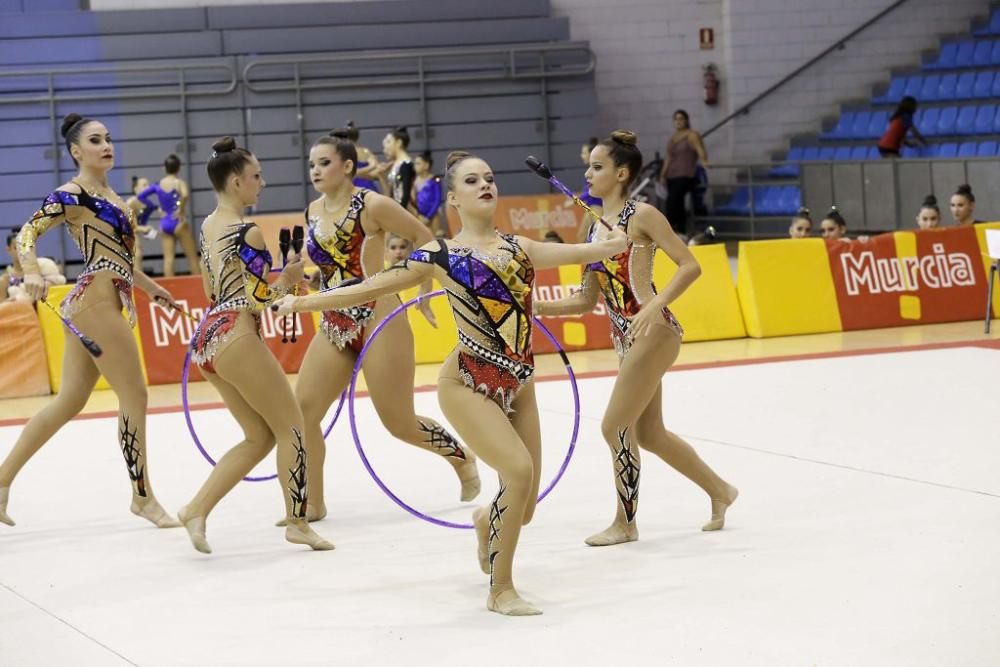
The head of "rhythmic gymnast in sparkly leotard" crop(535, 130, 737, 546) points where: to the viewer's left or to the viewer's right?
to the viewer's left

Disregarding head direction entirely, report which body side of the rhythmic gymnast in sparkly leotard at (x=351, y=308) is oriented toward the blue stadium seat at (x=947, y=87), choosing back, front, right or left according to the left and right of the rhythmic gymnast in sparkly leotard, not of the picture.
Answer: back

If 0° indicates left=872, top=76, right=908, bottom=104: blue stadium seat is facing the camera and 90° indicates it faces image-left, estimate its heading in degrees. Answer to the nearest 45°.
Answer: approximately 45°

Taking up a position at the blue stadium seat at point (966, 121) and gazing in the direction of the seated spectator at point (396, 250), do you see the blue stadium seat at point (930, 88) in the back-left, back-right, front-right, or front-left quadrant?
back-right

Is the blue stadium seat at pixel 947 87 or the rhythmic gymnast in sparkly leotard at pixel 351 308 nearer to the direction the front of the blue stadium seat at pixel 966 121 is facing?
the rhythmic gymnast in sparkly leotard

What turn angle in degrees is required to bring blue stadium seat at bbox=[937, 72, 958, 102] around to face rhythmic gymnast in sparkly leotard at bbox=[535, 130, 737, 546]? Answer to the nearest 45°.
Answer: approximately 45° to its left

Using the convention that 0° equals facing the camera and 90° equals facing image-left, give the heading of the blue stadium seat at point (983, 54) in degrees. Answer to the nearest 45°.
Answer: approximately 45°

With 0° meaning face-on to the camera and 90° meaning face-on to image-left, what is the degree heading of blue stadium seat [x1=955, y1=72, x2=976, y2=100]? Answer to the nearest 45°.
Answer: approximately 45°

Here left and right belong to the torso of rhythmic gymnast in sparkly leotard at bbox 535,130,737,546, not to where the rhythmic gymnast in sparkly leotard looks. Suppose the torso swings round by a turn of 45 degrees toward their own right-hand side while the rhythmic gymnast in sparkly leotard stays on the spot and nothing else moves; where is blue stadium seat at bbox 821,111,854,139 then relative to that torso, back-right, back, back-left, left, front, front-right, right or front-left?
front-right
